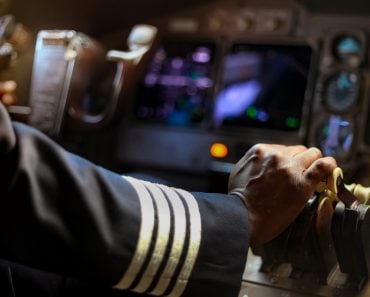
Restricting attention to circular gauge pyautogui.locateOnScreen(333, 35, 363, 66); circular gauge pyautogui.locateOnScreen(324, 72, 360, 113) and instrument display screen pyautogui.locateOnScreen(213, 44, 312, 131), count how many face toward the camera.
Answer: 3

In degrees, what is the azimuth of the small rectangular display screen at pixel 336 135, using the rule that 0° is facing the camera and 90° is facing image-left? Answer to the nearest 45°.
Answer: approximately 0°

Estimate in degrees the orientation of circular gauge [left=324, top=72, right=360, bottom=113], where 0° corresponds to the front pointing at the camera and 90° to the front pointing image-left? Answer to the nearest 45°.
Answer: approximately 0°
